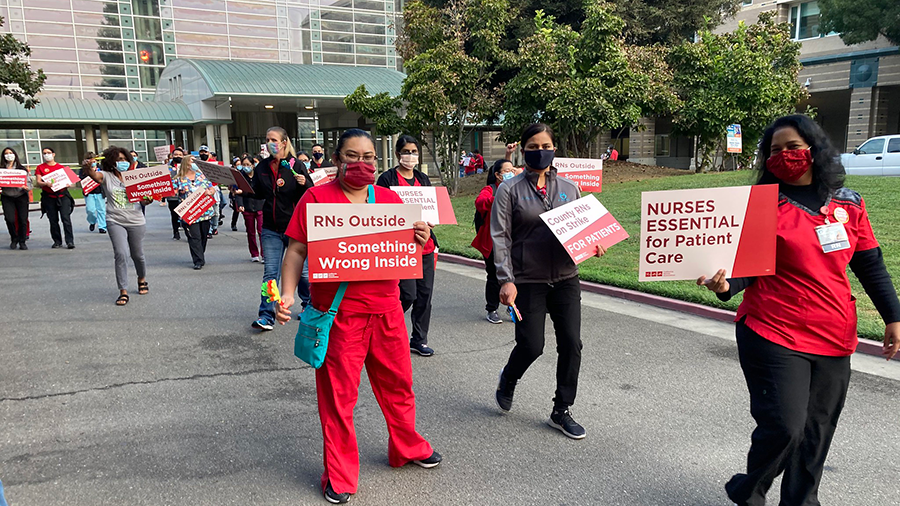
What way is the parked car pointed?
to the viewer's left

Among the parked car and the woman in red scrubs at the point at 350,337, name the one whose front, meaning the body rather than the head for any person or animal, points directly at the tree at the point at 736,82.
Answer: the parked car

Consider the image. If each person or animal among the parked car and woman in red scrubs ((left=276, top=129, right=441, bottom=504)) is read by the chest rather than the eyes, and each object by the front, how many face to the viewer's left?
1

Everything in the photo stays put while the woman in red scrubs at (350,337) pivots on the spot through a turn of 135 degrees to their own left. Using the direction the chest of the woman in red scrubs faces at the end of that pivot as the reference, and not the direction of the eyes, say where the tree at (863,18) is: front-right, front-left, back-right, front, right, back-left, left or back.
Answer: front

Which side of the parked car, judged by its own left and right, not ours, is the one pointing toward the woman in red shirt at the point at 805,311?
left

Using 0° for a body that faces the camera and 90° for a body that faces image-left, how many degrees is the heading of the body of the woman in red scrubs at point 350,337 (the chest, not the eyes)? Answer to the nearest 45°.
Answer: approximately 0°

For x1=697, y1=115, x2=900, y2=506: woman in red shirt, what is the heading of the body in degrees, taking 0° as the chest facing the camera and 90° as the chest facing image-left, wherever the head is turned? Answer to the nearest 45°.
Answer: approximately 45°

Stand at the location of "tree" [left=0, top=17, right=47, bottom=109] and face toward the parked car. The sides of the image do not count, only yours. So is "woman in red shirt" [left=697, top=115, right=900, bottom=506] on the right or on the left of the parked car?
right

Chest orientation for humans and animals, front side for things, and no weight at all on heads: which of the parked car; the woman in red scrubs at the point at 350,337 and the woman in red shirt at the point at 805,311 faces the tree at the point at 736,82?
the parked car
